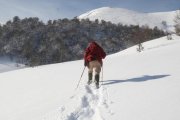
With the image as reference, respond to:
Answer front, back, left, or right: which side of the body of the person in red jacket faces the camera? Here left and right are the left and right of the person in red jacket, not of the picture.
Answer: back
